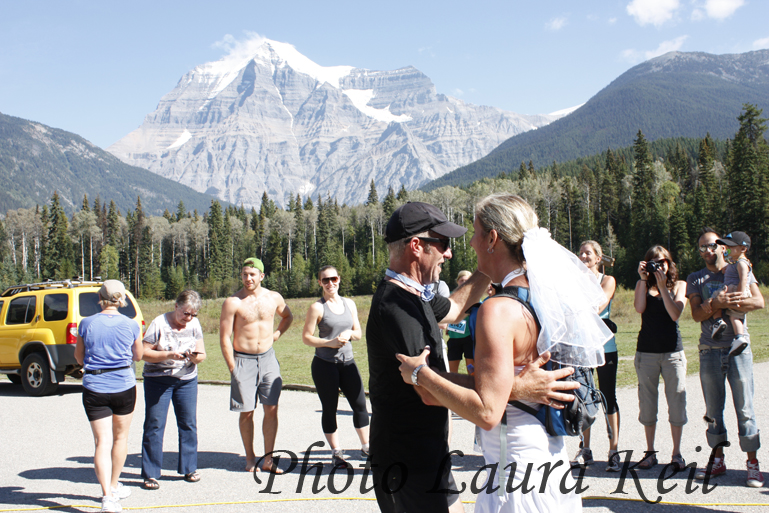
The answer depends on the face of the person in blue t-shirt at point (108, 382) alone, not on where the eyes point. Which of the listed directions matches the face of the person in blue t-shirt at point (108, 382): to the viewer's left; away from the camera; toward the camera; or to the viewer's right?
away from the camera

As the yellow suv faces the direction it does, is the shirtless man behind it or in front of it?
behind

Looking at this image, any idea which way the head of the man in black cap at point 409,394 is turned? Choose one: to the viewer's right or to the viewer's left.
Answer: to the viewer's right

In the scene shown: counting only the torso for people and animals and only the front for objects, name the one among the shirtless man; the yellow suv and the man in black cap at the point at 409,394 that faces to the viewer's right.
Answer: the man in black cap

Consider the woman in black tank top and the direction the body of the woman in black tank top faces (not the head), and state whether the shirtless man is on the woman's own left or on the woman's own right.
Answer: on the woman's own right

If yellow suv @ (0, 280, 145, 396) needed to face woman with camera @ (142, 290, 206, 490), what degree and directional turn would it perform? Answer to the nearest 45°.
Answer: approximately 135° to its left

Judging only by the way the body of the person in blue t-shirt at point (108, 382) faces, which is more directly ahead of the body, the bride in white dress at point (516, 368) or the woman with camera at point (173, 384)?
the woman with camera

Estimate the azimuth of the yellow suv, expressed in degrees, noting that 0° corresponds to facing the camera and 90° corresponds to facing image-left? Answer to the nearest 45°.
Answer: approximately 135°

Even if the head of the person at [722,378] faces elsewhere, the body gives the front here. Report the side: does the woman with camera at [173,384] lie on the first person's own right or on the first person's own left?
on the first person's own right

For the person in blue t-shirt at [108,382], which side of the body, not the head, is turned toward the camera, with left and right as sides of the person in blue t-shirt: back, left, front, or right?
back

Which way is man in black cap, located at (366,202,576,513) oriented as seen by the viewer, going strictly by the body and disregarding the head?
to the viewer's right
